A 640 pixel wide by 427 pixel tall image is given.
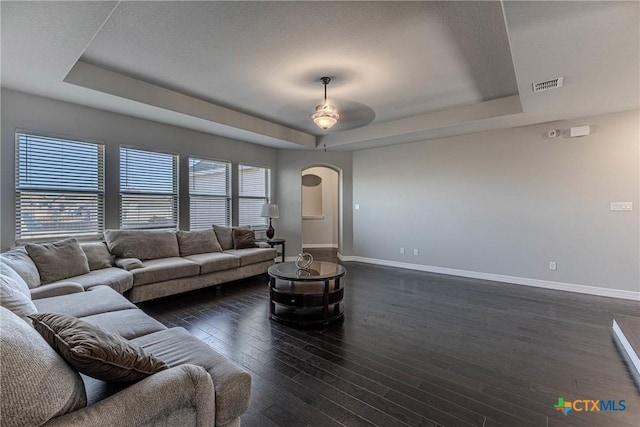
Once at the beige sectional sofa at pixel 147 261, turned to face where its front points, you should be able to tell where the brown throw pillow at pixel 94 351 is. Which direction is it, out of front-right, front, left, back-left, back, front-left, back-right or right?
front-right

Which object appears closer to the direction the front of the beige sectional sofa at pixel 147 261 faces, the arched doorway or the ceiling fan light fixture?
the ceiling fan light fixture

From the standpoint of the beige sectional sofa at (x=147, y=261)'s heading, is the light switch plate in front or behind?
in front

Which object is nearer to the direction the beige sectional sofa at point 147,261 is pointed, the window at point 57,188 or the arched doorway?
the arched doorway

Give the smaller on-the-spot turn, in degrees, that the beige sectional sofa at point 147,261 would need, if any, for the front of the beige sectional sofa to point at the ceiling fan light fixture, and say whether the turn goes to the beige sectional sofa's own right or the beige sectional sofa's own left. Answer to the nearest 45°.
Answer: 0° — it already faces it

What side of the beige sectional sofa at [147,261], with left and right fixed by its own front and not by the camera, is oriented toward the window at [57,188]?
back

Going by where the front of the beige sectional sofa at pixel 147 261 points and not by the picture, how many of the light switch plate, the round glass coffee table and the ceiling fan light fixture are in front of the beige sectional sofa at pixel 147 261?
3

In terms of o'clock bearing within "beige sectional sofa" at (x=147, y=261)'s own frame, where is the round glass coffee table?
The round glass coffee table is roughly at 12 o'clock from the beige sectional sofa.

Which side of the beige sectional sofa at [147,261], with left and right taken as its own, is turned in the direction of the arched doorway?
left

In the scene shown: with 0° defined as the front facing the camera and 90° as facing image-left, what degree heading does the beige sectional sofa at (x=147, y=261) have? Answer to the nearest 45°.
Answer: approximately 315°
